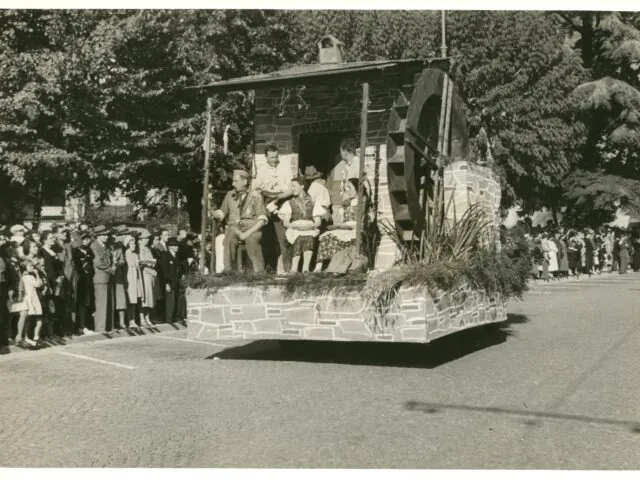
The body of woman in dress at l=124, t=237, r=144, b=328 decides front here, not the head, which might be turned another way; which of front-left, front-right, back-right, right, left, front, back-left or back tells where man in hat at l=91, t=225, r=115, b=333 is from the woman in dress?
right

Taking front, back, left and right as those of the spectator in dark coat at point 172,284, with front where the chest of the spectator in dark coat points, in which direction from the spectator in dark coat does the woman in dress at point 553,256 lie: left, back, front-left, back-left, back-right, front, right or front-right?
left

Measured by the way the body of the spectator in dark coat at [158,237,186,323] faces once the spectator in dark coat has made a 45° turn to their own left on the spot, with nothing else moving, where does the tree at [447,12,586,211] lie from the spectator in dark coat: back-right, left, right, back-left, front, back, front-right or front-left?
front-left

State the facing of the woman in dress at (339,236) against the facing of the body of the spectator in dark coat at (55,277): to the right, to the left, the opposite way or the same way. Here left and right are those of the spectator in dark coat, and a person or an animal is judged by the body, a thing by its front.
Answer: to the right

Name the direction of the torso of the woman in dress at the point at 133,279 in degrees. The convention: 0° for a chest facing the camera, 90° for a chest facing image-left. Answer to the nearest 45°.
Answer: approximately 315°

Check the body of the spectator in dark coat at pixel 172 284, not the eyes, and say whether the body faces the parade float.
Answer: yes
